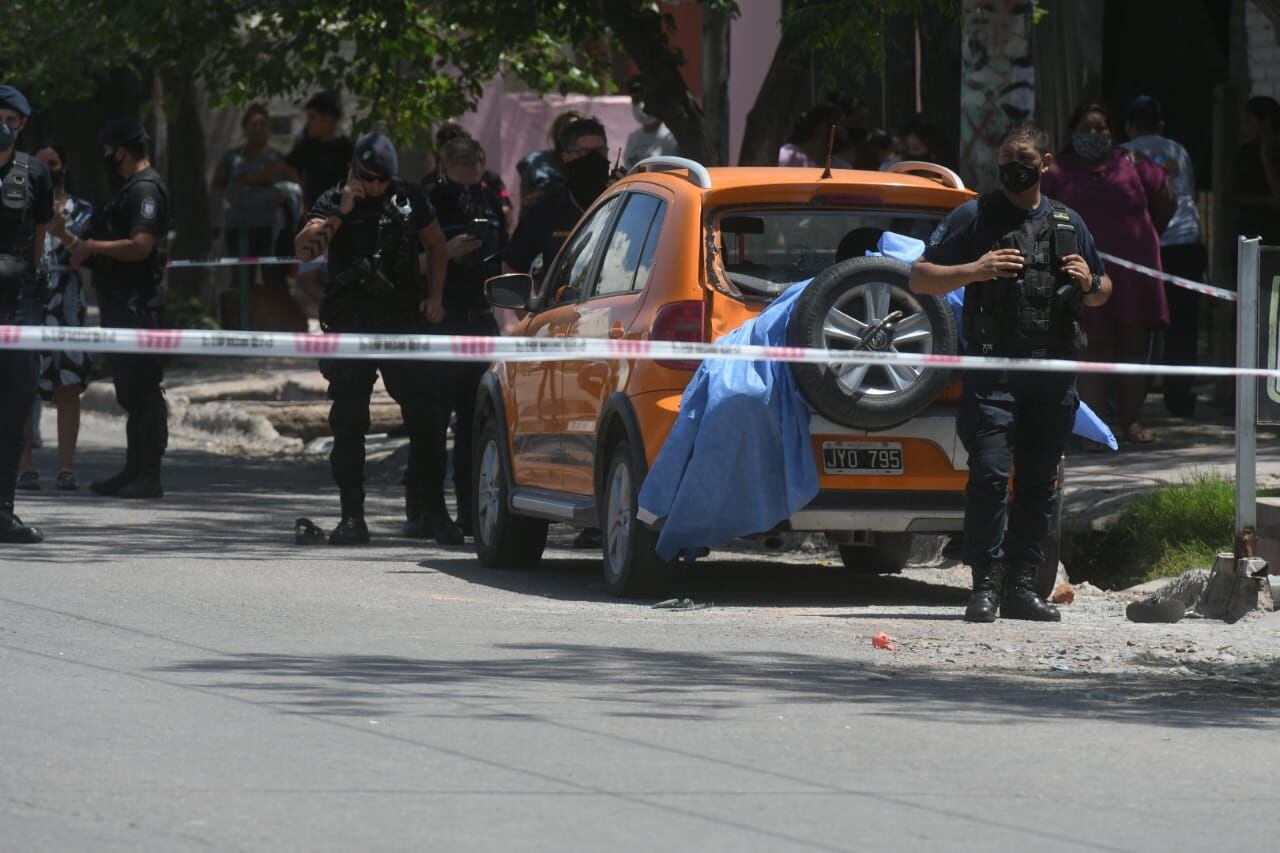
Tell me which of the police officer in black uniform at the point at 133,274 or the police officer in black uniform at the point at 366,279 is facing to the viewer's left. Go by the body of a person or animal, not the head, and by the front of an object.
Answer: the police officer in black uniform at the point at 133,274

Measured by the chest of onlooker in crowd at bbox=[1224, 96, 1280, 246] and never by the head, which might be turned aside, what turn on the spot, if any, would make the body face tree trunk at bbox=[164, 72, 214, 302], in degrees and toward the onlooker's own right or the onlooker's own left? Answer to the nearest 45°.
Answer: approximately 45° to the onlooker's own right

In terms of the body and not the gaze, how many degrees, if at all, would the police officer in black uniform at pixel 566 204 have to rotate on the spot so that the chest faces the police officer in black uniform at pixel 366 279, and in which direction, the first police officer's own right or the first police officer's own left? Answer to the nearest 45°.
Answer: approximately 90° to the first police officer's own right

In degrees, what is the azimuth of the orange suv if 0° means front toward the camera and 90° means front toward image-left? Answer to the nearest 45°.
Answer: approximately 135°

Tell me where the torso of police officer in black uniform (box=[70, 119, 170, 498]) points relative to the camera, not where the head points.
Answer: to the viewer's left

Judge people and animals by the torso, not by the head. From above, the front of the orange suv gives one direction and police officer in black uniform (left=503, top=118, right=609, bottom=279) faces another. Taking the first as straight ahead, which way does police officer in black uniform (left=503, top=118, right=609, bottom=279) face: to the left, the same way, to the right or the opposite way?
the opposite way
